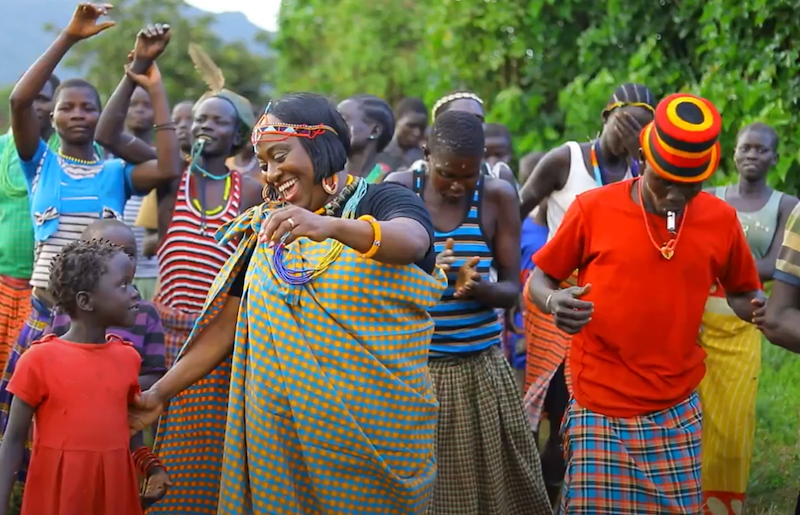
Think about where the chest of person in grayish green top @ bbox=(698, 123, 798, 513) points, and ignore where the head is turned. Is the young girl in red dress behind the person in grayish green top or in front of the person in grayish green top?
in front

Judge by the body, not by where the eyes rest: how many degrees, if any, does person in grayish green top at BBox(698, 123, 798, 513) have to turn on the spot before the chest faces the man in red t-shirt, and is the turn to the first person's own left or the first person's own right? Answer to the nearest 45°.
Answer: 0° — they already face them

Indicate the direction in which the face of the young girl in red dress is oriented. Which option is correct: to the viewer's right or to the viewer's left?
to the viewer's right

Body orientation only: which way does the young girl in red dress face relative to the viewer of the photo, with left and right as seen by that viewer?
facing the viewer and to the right of the viewer

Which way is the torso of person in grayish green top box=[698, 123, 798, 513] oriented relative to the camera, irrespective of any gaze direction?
toward the camera

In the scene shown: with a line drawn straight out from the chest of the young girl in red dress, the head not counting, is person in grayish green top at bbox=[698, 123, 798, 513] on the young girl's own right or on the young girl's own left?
on the young girl's own left

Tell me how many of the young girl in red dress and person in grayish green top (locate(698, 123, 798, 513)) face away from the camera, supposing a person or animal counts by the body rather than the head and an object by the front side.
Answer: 0

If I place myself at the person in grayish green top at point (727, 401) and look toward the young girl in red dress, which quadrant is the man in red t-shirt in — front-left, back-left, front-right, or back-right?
front-left

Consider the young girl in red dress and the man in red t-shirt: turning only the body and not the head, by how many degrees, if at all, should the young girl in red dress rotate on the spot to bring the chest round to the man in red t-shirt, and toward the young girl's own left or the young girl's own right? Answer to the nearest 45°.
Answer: approximately 45° to the young girl's own left
